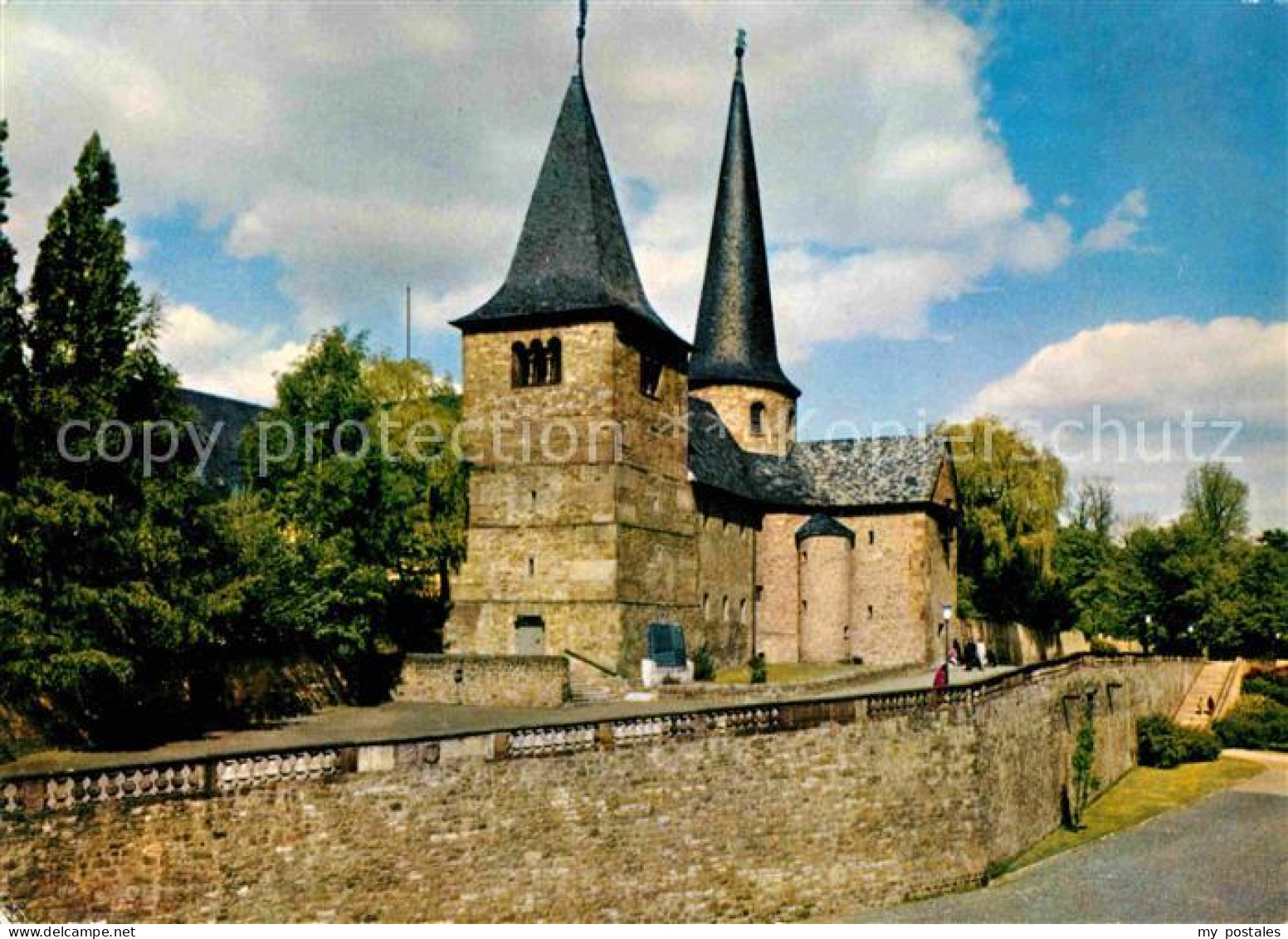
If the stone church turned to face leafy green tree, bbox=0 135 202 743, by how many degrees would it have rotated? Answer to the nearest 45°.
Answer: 0° — it already faces it

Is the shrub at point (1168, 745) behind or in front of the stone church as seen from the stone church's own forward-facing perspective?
behind

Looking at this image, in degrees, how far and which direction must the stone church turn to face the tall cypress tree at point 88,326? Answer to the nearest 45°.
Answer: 0° — it already faces it

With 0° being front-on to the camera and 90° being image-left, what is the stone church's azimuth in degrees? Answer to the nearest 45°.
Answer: approximately 45°

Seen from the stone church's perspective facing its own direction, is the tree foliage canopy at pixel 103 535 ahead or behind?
ahead

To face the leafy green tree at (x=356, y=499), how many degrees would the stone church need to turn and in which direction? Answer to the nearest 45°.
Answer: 0° — it already faces it
